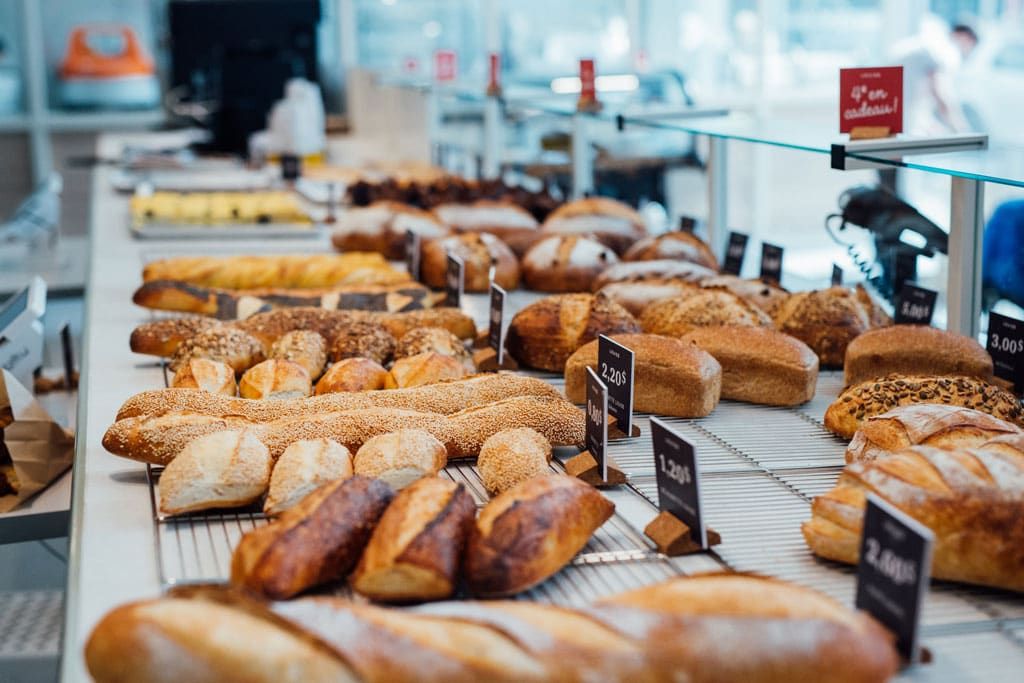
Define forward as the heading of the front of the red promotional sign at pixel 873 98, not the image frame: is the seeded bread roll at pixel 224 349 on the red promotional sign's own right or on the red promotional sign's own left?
on the red promotional sign's own right

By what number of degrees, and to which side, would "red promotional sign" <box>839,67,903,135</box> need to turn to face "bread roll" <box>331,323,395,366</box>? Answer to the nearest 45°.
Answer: approximately 45° to its right

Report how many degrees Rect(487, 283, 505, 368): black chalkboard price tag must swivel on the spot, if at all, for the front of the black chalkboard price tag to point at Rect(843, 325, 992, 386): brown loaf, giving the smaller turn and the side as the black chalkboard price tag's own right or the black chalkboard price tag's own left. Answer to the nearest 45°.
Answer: approximately 180°

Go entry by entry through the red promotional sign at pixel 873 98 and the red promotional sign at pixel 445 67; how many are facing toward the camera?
2

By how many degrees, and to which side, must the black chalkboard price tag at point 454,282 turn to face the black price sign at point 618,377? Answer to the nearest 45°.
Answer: approximately 45° to its left

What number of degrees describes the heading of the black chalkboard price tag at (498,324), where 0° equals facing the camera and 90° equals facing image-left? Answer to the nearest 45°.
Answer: approximately 45°

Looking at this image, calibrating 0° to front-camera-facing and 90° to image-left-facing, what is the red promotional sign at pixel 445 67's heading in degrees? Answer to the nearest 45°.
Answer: approximately 0°

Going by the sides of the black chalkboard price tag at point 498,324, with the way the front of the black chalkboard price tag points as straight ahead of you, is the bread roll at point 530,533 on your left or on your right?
on your left
